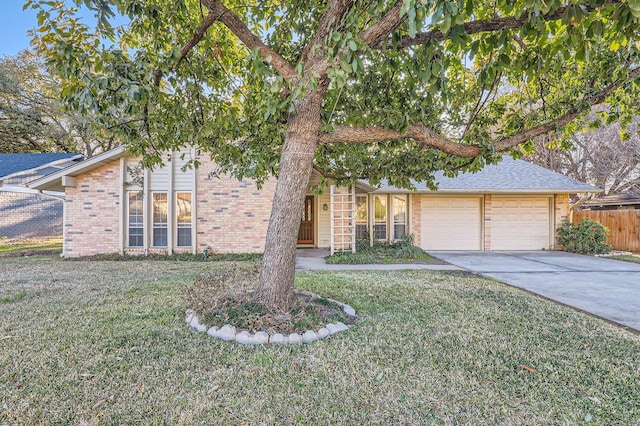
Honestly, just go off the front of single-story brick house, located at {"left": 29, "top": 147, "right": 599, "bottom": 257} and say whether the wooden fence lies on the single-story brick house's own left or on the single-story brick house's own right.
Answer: on the single-story brick house's own left

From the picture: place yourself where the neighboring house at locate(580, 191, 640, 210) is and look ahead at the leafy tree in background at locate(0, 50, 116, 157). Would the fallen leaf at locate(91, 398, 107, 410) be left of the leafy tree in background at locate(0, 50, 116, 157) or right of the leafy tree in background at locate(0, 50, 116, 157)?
left

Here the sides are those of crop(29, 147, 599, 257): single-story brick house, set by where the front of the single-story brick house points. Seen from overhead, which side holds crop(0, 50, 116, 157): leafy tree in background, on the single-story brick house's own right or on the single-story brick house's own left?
on the single-story brick house's own right

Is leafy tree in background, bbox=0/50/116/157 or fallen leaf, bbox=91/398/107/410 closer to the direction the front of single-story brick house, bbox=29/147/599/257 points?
the fallen leaf

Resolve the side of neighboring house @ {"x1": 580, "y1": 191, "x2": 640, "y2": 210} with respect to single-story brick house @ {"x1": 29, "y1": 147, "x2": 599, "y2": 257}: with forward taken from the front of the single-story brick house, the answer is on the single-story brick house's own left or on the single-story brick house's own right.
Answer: on the single-story brick house's own left

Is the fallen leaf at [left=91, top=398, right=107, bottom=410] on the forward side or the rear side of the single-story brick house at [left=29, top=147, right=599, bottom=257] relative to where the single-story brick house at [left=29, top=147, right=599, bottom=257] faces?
on the forward side

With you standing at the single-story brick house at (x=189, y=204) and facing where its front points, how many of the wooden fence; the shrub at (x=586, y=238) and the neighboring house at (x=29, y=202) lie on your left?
2

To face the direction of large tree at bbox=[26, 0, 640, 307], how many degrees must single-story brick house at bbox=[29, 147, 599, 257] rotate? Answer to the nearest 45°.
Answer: approximately 45° to its left

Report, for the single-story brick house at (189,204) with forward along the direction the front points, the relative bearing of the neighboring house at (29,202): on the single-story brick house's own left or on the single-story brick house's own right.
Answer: on the single-story brick house's own right

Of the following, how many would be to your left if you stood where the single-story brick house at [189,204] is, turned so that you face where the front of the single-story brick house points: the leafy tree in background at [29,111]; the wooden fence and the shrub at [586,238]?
2

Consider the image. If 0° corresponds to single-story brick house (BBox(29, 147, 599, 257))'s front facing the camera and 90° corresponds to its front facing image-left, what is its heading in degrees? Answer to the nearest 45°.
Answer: approximately 0°
